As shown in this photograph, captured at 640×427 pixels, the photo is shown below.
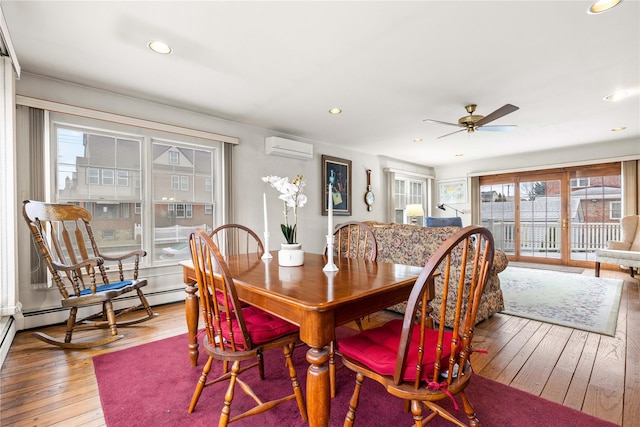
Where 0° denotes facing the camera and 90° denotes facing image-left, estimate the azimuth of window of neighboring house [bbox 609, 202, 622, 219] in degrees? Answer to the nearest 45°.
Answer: approximately 0°

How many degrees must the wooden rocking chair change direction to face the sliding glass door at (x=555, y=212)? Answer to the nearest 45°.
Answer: approximately 45° to its left

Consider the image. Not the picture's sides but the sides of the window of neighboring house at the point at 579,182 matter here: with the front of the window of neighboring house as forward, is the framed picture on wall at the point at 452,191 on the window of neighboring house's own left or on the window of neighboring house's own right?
on the window of neighboring house's own right

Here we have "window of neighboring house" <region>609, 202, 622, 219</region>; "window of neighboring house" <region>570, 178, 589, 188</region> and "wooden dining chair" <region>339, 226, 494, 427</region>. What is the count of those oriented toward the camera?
2

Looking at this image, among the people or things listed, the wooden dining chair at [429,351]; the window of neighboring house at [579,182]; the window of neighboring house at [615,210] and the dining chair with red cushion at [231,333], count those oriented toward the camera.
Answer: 2

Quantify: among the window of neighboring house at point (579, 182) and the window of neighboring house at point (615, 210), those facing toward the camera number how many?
2

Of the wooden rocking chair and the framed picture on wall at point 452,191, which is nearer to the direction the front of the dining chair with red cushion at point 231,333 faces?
the framed picture on wall

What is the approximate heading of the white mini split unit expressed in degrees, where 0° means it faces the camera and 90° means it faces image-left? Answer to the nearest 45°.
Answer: approximately 315°

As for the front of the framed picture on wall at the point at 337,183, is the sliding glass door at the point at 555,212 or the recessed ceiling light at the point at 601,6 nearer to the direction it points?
the recessed ceiling light
